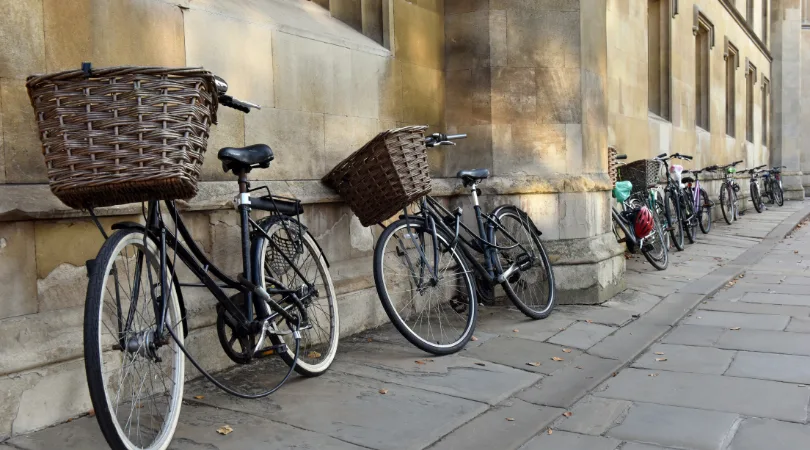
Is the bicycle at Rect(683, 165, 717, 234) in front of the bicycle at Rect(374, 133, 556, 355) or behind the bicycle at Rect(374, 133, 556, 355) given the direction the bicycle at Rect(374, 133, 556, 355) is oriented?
behind

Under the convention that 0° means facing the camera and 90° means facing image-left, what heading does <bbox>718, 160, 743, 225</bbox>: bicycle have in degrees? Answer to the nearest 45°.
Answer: approximately 45°

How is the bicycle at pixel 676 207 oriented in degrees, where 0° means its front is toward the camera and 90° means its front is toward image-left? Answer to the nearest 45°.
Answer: approximately 0°

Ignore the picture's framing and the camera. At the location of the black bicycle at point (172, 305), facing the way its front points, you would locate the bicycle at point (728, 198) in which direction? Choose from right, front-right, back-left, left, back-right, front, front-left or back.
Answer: back

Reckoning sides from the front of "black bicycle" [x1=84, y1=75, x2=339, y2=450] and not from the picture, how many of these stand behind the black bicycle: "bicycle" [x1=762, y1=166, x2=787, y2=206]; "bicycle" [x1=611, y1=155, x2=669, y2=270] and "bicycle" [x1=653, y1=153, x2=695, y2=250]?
3

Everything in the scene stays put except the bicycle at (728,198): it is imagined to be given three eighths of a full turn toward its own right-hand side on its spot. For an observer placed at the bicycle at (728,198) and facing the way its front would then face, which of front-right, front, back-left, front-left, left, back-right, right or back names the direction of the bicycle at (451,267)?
back

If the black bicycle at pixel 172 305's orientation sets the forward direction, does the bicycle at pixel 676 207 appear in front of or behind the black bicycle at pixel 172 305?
behind

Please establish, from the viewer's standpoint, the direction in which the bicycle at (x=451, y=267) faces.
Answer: facing the viewer and to the left of the viewer

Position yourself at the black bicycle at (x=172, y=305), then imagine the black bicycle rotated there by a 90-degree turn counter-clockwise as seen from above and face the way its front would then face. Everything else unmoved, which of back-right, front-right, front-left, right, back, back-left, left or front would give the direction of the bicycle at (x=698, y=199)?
left

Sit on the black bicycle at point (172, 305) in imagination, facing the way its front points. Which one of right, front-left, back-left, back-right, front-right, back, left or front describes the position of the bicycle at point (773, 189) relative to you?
back

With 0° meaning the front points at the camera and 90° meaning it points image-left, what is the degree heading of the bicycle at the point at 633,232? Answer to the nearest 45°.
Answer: approximately 135°

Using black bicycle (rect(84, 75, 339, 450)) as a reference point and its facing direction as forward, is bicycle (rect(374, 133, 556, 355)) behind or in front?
behind
